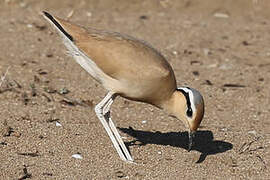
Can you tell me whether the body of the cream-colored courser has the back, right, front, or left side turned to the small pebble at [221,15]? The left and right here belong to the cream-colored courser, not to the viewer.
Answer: left

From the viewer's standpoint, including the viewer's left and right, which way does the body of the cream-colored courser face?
facing to the right of the viewer
